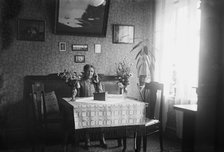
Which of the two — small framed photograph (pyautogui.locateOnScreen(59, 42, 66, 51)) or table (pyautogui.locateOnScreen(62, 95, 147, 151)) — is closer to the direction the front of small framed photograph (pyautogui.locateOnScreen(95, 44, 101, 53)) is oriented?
the table

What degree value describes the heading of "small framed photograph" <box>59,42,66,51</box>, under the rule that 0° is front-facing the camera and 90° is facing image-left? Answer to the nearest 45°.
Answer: approximately 0°

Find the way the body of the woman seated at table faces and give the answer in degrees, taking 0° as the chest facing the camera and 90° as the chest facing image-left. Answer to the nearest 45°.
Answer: approximately 315°

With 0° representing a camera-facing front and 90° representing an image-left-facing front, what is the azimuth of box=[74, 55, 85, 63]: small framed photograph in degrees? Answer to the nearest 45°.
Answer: approximately 0°
